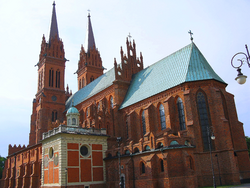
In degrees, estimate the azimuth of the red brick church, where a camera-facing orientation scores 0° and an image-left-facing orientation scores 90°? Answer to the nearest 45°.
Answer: approximately 135°
